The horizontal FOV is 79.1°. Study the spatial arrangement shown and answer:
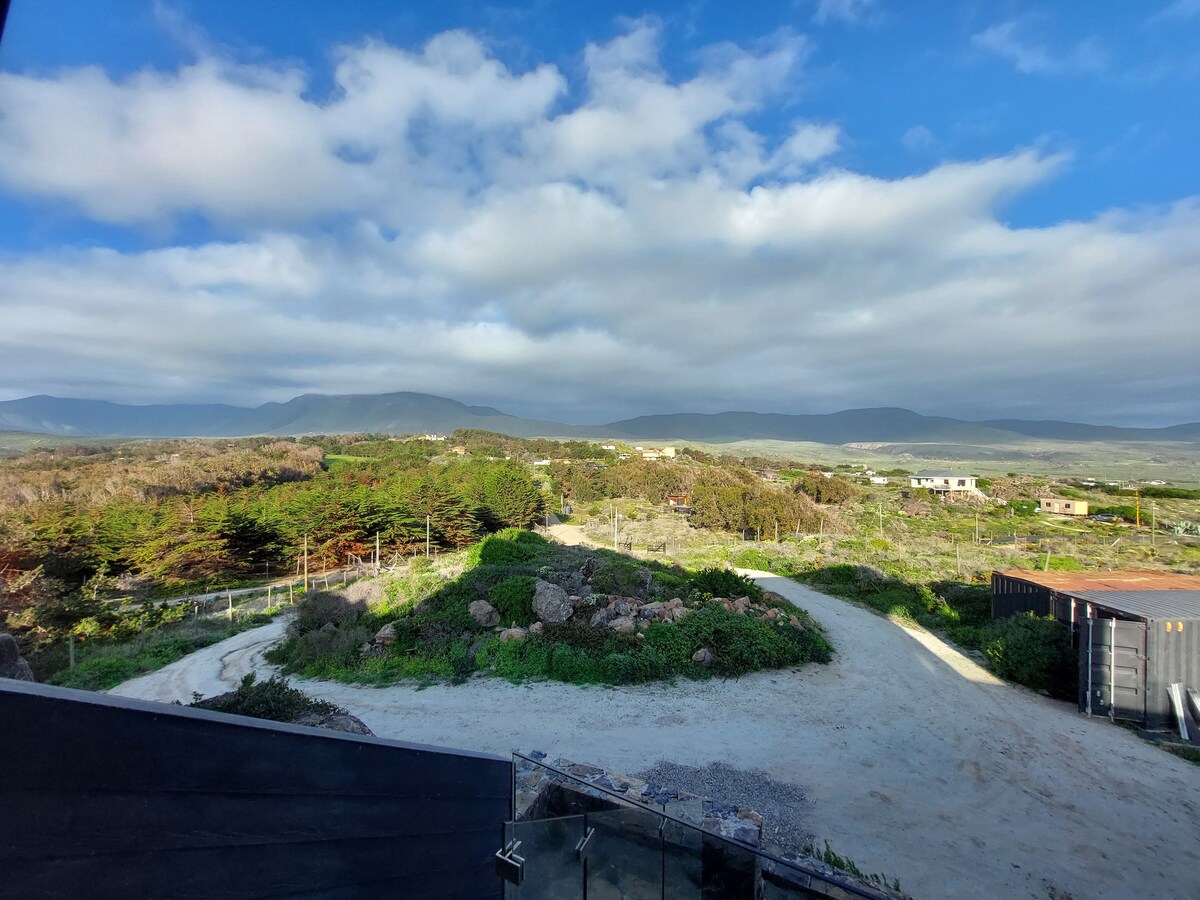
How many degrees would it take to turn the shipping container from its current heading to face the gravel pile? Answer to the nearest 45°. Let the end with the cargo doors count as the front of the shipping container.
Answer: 0° — it already faces it

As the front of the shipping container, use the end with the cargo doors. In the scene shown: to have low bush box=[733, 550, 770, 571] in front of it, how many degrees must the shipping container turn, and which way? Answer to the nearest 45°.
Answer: approximately 90° to its right

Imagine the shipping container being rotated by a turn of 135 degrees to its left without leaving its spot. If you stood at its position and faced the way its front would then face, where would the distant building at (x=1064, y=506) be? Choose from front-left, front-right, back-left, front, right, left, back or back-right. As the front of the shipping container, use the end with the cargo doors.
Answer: left

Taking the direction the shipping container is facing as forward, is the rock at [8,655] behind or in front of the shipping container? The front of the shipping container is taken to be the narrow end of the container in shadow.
in front

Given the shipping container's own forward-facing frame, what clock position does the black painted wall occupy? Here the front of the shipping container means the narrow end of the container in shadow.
The black painted wall is roughly at 11 o'clock from the shipping container.

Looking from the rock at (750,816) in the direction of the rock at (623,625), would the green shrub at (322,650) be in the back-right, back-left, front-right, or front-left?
front-left

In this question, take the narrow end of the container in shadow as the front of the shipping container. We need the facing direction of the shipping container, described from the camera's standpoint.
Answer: facing the viewer and to the left of the viewer

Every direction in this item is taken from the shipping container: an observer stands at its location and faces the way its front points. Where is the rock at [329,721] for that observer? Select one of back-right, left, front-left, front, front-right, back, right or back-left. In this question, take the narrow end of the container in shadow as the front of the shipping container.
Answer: front

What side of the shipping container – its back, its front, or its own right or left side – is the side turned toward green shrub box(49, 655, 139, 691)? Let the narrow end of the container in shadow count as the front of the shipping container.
front
